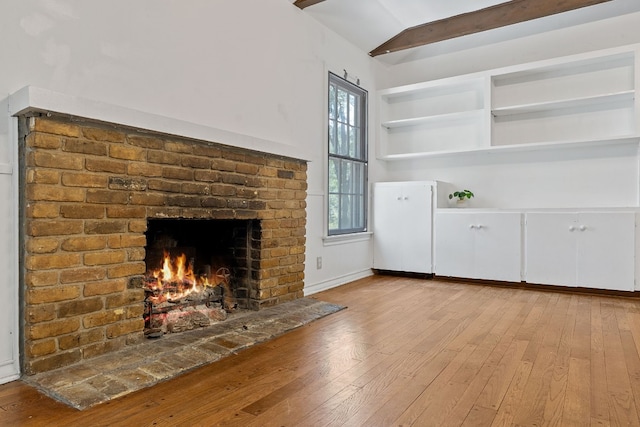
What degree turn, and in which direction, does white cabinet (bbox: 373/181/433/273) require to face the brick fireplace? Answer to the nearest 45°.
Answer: approximately 45° to its right

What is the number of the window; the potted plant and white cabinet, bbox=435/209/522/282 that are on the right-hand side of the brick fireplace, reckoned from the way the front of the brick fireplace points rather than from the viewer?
0

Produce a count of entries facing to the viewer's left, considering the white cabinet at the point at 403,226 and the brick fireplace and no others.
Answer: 0

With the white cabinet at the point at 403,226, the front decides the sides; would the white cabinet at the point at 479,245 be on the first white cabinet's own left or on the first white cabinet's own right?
on the first white cabinet's own left

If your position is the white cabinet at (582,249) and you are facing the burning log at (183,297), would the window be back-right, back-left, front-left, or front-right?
front-right

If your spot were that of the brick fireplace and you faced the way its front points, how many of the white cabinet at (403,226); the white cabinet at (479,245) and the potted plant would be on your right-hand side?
0

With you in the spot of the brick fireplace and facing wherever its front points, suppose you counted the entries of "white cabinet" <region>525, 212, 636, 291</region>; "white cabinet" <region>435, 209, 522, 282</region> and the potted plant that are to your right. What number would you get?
0

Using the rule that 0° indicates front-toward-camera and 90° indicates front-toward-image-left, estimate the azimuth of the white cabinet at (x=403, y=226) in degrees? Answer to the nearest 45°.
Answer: approximately 0°

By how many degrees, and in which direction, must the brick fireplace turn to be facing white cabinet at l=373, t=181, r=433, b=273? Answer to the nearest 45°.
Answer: approximately 90° to its left

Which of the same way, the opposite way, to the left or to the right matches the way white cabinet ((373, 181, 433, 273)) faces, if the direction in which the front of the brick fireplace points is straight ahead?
to the right

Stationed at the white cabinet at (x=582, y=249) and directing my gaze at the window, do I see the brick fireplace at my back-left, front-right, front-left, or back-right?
front-left

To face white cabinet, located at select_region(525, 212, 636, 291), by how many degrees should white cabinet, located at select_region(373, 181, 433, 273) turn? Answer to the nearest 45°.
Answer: approximately 90° to its left

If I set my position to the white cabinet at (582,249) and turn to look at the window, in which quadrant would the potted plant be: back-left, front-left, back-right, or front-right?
front-right

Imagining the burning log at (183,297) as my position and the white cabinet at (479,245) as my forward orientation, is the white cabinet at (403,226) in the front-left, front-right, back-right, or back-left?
front-left
